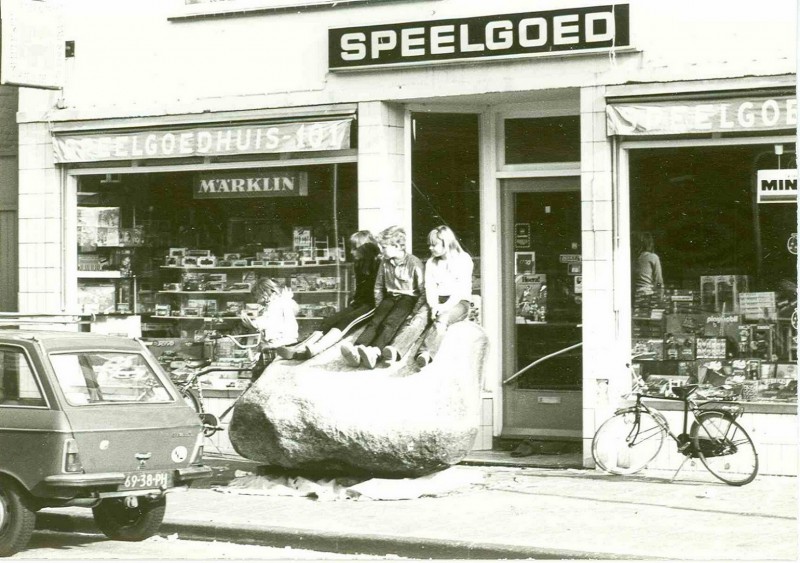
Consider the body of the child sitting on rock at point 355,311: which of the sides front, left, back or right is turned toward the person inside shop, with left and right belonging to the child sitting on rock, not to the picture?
back

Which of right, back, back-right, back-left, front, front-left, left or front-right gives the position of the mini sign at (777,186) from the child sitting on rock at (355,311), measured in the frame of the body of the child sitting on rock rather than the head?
back

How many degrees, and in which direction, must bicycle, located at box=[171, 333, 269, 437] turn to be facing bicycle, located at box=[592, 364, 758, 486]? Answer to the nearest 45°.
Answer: approximately 45° to its right

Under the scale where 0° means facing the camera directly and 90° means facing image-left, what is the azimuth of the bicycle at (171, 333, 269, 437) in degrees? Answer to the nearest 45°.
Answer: approximately 270°

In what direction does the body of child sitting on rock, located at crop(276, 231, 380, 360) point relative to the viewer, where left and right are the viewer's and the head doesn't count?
facing to the left of the viewer

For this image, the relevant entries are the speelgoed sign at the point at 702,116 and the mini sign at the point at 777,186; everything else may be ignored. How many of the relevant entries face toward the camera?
2

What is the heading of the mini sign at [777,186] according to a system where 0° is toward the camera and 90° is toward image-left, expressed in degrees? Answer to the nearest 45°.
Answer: approximately 0°

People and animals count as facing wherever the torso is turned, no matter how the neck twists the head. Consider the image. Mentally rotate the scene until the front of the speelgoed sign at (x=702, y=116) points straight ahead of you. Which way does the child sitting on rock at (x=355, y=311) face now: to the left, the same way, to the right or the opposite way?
to the right
